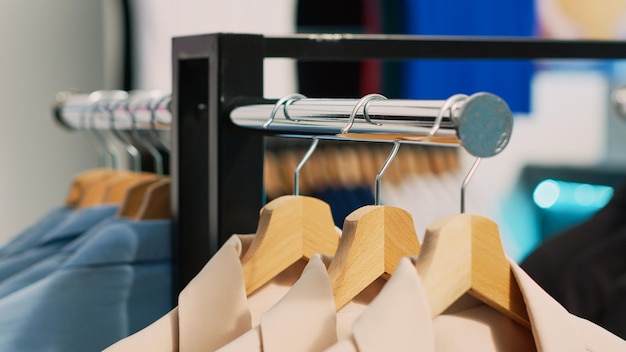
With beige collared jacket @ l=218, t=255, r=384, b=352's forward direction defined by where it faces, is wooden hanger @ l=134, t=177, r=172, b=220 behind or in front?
behind

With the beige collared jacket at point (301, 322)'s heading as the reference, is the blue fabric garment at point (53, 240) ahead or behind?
behind

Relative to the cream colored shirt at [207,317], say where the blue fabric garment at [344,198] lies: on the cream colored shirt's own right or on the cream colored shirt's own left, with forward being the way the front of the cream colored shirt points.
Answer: on the cream colored shirt's own left

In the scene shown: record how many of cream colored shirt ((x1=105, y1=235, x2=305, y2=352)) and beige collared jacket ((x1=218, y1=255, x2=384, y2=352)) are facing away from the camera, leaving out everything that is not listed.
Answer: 0

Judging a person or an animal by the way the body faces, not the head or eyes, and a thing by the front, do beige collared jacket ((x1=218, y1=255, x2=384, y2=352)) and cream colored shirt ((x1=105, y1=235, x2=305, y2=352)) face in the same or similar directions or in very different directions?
same or similar directions

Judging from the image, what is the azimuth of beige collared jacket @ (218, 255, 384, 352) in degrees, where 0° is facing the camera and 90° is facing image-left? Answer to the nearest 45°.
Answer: approximately 315°
